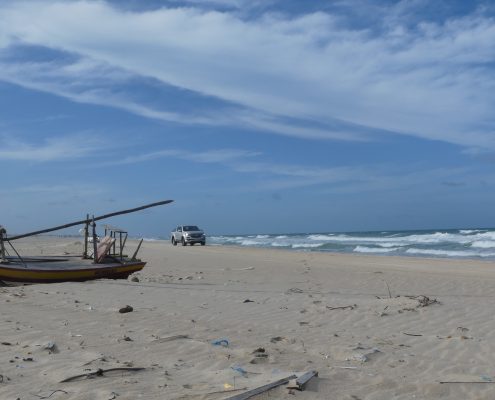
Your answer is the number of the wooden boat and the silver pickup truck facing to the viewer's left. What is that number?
1

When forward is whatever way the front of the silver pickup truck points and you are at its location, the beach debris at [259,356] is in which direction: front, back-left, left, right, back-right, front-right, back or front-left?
front-right

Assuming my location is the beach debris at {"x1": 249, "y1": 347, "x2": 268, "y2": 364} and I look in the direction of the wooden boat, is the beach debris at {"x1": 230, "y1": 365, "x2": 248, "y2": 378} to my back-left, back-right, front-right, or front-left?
back-left

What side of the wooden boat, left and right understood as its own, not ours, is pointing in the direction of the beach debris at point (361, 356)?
left

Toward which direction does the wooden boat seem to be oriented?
to the viewer's left

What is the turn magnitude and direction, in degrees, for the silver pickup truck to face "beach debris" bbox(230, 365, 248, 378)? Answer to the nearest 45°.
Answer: approximately 45° to its right

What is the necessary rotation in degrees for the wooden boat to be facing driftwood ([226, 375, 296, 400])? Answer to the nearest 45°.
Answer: approximately 90° to its left

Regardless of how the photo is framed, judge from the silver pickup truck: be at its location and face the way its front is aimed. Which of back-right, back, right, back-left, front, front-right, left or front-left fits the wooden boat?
front-right
